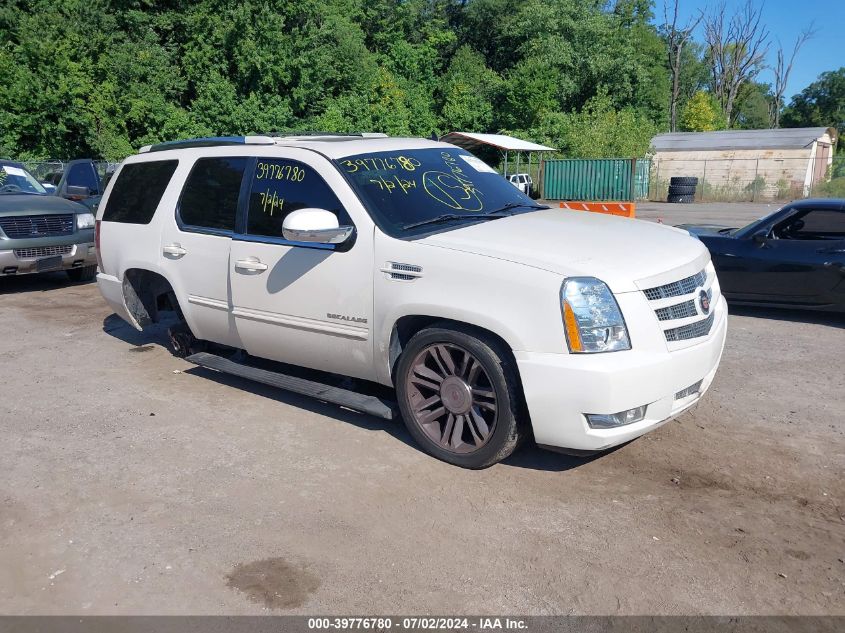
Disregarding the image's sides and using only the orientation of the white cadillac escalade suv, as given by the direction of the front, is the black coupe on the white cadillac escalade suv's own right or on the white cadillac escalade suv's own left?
on the white cadillac escalade suv's own left

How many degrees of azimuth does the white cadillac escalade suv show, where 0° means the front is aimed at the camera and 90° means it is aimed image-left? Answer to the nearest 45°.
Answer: approximately 315°

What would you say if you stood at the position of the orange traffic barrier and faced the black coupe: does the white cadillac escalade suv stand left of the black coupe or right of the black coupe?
right

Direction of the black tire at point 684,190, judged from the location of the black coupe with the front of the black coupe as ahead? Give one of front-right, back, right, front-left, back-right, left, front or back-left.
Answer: right

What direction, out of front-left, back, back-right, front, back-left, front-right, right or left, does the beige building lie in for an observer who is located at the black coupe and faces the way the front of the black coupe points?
right

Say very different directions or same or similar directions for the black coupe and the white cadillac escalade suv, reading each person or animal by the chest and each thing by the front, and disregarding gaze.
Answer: very different directions

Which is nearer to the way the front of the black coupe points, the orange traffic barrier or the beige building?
the orange traffic barrier

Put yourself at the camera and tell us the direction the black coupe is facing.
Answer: facing to the left of the viewer

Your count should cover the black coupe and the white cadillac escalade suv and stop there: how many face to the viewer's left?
1

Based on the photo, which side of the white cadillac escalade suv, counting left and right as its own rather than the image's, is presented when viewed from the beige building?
left

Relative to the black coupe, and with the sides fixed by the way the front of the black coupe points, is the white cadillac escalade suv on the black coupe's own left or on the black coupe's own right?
on the black coupe's own left

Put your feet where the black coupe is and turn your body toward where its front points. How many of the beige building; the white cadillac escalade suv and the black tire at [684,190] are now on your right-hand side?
2

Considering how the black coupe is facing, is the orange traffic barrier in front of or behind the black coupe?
in front
